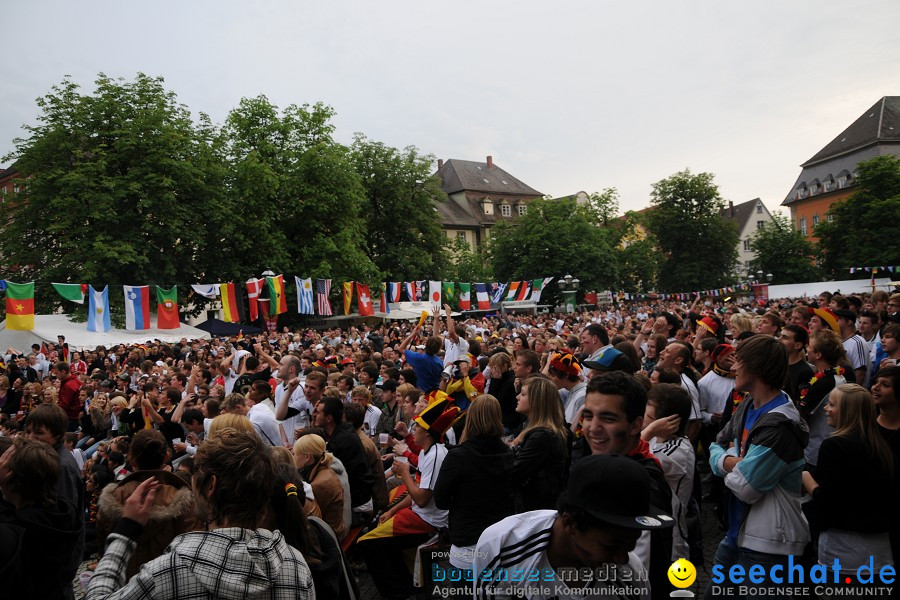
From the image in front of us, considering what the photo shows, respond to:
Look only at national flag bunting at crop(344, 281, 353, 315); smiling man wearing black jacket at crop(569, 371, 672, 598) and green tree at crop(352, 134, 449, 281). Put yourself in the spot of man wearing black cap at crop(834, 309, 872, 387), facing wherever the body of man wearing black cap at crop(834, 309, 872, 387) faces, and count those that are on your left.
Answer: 1

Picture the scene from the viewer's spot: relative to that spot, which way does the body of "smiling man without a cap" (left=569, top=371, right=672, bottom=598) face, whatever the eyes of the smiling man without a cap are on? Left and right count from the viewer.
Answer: facing the viewer and to the left of the viewer

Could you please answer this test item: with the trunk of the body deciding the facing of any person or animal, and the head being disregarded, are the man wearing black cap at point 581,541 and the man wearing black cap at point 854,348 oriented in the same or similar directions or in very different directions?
very different directions

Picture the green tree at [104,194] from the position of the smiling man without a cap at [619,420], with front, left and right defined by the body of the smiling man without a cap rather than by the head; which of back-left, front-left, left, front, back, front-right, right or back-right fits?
right

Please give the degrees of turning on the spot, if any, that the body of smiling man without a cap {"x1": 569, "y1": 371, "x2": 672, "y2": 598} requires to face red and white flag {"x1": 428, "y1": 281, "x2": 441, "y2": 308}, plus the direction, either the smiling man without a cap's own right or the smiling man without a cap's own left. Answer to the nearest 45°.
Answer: approximately 135° to the smiling man without a cap's own right

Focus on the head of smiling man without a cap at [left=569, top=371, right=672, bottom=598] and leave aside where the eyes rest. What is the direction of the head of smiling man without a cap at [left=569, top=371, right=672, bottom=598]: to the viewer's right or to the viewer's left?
to the viewer's left

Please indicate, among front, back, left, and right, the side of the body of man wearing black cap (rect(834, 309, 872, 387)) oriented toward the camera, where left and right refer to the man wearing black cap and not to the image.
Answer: left

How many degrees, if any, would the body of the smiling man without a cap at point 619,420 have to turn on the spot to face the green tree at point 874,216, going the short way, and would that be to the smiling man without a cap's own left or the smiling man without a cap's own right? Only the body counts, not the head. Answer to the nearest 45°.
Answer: approximately 135° to the smiling man without a cap's own right

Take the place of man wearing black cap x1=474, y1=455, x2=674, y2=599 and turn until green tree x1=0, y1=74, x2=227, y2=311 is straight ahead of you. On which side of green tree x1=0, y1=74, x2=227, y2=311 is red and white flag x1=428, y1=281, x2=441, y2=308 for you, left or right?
right
